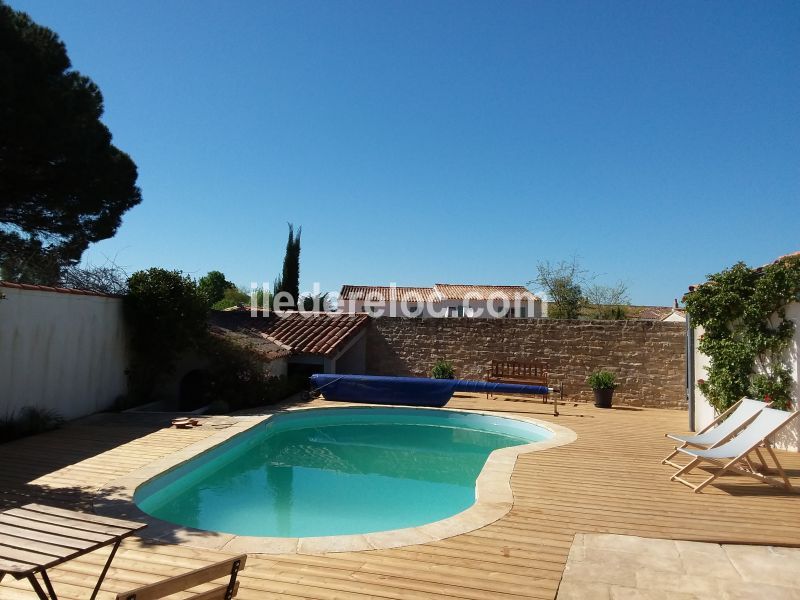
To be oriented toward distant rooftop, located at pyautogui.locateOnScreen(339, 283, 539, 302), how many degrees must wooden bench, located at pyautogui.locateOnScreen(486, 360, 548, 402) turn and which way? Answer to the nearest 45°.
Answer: approximately 180°

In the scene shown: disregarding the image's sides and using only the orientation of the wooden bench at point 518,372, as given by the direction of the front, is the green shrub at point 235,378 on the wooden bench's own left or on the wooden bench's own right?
on the wooden bench's own right

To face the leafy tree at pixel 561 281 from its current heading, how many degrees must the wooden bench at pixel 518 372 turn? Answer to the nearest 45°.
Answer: approximately 180°

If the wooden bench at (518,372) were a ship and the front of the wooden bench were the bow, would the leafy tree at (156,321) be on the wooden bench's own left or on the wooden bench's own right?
on the wooden bench's own right

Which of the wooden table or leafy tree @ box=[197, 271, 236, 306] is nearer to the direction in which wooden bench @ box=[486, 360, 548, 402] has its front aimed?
the wooden table

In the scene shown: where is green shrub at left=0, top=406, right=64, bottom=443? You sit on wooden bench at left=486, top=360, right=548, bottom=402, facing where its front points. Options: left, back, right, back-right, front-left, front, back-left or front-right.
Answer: front-right

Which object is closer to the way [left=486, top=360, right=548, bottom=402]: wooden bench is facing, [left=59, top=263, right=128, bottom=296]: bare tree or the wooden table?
the wooden table

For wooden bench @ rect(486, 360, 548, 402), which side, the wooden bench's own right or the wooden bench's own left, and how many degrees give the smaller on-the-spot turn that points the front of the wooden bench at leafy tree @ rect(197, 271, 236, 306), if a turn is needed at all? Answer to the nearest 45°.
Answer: approximately 135° to the wooden bench's own right

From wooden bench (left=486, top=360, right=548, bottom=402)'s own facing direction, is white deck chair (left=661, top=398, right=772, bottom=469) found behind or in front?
in front

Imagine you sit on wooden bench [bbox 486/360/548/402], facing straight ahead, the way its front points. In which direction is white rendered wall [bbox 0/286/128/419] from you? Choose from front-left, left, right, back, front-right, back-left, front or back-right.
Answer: front-right

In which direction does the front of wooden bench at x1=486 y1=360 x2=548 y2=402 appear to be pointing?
toward the camera

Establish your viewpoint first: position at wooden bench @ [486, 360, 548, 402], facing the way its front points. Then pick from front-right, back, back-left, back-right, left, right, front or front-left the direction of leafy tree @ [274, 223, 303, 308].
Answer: back-right

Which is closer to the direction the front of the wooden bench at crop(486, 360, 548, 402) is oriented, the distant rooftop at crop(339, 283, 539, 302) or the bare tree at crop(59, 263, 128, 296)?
the bare tree
